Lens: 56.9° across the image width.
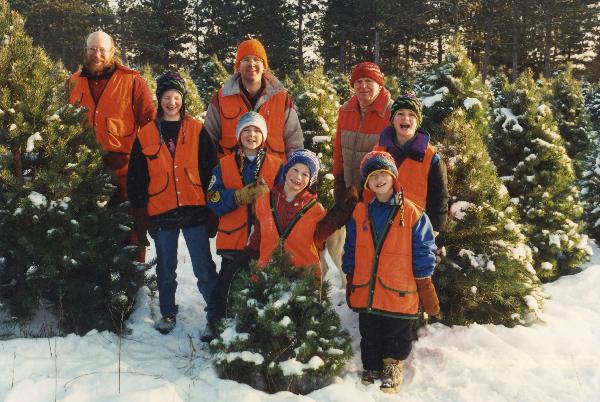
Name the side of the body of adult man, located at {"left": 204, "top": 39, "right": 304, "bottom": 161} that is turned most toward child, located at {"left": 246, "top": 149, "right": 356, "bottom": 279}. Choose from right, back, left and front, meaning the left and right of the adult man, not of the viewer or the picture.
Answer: front

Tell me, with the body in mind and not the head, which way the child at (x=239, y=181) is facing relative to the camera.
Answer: toward the camera

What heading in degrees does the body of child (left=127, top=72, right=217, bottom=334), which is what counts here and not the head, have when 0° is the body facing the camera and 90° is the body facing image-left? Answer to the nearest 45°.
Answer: approximately 0°

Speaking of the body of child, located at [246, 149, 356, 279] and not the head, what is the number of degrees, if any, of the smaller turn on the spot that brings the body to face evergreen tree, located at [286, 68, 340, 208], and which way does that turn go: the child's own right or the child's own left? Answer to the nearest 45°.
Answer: approximately 180°

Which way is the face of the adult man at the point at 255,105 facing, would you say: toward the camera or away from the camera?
toward the camera

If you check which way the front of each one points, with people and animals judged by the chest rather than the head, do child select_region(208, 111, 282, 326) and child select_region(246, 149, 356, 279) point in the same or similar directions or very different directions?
same or similar directions

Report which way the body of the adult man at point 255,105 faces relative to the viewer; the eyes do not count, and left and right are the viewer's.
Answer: facing the viewer

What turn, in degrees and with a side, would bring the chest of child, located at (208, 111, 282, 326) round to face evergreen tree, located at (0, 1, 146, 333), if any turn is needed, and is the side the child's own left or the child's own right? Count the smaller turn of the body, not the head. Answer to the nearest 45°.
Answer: approximately 90° to the child's own right

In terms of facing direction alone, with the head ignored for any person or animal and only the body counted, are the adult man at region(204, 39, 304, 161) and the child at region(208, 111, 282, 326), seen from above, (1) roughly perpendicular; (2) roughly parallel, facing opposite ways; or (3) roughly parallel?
roughly parallel

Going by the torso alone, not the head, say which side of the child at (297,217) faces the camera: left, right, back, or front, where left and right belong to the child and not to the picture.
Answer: front

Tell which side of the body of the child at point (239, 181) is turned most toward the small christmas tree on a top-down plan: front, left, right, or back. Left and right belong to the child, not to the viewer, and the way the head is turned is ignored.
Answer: front

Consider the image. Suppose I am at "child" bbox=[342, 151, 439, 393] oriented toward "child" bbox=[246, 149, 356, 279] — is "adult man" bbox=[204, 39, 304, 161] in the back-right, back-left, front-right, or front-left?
front-right

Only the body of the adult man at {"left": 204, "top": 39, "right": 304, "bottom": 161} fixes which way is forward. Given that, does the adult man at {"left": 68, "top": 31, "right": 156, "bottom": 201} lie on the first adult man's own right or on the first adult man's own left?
on the first adult man's own right

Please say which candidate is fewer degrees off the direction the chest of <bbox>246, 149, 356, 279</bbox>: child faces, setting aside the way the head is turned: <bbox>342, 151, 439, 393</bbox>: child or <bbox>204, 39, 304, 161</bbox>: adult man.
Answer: the child

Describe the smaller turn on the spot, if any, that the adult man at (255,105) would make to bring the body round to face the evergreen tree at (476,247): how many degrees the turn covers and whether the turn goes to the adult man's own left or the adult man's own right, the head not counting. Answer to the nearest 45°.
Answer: approximately 90° to the adult man's own left

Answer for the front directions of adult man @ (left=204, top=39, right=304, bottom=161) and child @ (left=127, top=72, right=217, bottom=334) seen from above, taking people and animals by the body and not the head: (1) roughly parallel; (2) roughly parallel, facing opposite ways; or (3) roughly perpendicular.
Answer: roughly parallel

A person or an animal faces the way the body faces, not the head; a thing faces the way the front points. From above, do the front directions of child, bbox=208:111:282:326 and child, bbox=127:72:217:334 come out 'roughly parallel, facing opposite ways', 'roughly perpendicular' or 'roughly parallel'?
roughly parallel
